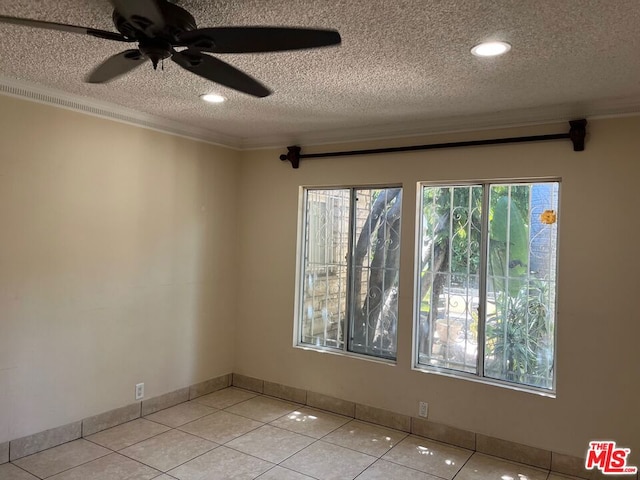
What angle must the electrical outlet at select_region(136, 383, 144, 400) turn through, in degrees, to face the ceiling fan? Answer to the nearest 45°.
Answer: approximately 45° to its right

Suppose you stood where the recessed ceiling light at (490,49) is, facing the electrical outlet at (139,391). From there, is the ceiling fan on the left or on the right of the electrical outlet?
left

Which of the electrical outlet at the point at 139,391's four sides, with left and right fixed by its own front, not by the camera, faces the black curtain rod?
front

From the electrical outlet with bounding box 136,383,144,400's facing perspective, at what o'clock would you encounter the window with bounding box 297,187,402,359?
The window is roughly at 11 o'clock from the electrical outlet.

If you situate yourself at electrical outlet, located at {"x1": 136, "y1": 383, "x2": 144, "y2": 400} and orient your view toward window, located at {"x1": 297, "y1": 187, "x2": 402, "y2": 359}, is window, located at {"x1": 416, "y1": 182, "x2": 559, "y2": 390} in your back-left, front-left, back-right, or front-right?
front-right

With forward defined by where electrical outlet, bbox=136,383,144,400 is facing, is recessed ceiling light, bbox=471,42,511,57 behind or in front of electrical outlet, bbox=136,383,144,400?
in front

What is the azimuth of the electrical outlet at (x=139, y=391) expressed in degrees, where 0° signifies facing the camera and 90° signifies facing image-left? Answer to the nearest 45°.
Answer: approximately 315°

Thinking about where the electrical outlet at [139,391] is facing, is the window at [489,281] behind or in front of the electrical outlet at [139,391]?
in front

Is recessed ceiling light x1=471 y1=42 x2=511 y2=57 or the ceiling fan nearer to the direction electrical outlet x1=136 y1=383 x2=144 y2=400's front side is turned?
the recessed ceiling light
